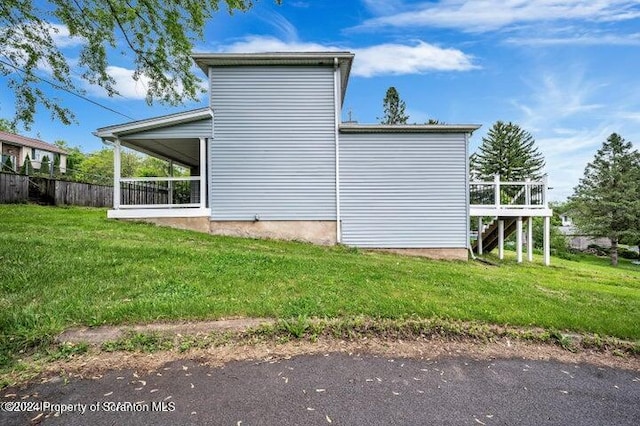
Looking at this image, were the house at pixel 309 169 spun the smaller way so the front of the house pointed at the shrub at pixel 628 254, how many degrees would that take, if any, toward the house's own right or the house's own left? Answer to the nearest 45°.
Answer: approximately 135° to the house's own right

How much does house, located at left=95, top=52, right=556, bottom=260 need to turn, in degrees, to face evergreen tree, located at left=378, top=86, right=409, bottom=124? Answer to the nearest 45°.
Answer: approximately 90° to its right

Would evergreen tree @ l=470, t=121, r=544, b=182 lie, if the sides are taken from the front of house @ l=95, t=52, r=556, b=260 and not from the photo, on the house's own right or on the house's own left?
on the house's own right

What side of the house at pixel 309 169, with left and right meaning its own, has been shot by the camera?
left

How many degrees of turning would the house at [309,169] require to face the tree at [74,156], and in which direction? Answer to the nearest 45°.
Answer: approximately 45° to its right

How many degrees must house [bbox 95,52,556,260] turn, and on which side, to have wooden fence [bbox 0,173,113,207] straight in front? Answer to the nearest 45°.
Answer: approximately 45° to its right

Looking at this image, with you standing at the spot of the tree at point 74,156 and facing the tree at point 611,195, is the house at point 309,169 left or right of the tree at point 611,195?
right

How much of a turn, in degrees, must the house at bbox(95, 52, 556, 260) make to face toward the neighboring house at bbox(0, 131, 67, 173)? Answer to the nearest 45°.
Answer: approximately 45° to its right

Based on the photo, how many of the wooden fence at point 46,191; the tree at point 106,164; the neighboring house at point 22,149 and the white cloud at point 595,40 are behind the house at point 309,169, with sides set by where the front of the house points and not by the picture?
1

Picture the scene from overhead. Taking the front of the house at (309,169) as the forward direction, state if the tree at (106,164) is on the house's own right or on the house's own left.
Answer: on the house's own right

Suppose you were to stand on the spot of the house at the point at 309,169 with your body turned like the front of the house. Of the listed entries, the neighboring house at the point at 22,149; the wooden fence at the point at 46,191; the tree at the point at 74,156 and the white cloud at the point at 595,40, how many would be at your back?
1

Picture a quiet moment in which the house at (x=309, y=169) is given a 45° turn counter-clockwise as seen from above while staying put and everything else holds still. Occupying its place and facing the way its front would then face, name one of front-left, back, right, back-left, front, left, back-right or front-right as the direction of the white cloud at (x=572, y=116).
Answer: back
